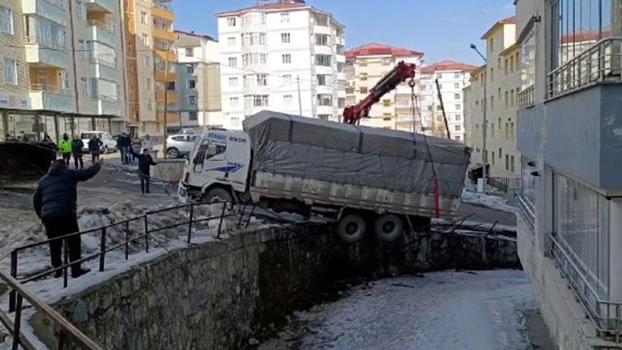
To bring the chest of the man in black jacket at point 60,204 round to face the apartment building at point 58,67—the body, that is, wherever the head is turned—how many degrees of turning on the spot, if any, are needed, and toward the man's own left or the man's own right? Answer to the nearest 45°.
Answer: approximately 45° to the man's own left

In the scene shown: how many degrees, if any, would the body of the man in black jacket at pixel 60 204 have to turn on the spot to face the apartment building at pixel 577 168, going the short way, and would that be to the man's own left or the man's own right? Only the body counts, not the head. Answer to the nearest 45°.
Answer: approximately 90° to the man's own right

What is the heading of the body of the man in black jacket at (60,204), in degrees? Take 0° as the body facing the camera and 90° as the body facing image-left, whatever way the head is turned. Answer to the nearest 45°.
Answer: approximately 225°

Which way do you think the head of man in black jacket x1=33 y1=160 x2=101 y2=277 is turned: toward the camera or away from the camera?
away from the camera

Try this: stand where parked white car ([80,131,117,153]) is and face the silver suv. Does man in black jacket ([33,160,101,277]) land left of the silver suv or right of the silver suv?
right

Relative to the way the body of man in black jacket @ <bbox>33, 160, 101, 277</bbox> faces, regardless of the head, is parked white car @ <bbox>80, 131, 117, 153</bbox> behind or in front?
in front

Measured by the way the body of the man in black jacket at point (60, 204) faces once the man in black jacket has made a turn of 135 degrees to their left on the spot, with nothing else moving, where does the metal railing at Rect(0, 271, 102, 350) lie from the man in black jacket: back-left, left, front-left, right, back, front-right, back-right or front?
left
